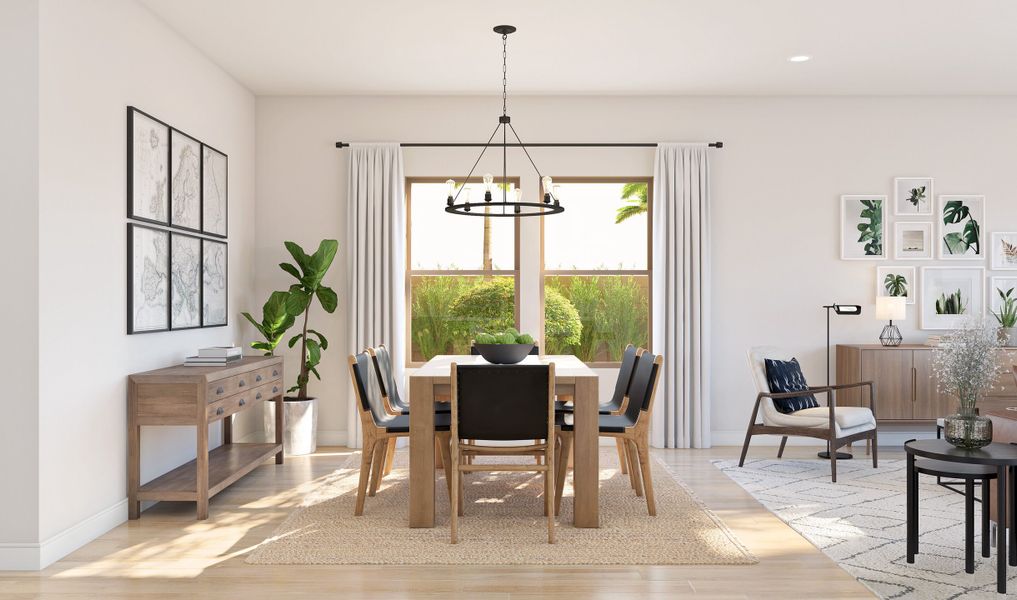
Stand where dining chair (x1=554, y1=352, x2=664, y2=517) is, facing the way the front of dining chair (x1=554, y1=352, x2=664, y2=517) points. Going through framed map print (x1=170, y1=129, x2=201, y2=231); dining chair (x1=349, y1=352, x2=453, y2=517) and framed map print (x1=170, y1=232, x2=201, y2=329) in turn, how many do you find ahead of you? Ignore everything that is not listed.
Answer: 3

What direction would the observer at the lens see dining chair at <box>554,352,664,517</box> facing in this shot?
facing to the left of the viewer

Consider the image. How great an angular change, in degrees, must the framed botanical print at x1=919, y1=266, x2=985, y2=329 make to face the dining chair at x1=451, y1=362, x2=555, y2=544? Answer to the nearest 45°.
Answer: approximately 45° to its right

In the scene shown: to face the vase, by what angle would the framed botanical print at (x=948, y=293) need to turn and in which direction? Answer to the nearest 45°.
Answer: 0° — it already faces it

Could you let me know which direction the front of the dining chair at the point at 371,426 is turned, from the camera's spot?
facing to the right of the viewer

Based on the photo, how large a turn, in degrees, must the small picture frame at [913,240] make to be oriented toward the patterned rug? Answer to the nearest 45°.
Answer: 0° — it already faces it

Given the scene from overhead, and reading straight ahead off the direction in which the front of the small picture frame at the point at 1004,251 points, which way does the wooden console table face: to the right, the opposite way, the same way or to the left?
to the left

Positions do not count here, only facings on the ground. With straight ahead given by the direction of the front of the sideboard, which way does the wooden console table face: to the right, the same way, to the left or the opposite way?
to the left

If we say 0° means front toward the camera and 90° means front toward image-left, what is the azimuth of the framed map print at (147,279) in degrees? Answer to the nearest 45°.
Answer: approximately 315°

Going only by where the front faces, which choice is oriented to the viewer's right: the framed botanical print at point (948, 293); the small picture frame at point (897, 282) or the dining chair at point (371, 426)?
the dining chair

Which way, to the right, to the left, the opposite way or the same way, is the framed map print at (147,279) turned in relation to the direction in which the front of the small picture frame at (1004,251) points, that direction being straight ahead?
to the left

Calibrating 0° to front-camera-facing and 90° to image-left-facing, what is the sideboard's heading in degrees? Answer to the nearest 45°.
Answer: approximately 0°

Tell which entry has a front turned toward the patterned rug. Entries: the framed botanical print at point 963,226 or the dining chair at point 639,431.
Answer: the framed botanical print

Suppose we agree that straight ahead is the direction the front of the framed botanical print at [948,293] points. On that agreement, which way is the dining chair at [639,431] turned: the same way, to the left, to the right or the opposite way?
to the right
